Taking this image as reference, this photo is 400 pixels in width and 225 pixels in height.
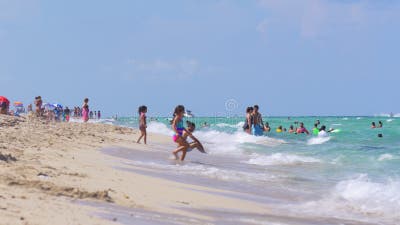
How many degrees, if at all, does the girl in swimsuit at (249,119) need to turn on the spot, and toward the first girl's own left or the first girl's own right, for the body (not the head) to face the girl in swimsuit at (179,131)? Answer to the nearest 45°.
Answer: approximately 90° to the first girl's own right

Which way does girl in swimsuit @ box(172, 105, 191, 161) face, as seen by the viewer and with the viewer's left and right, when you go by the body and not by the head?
facing to the right of the viewer

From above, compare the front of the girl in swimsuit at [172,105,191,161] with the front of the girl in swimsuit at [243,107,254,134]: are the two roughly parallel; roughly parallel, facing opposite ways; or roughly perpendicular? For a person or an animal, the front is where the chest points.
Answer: roughly parallel

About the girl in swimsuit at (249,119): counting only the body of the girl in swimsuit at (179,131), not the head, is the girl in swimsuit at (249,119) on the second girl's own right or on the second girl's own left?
on the second girl's own left

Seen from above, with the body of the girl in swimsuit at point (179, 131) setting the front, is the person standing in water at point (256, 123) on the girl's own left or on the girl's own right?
on the girl's own left
